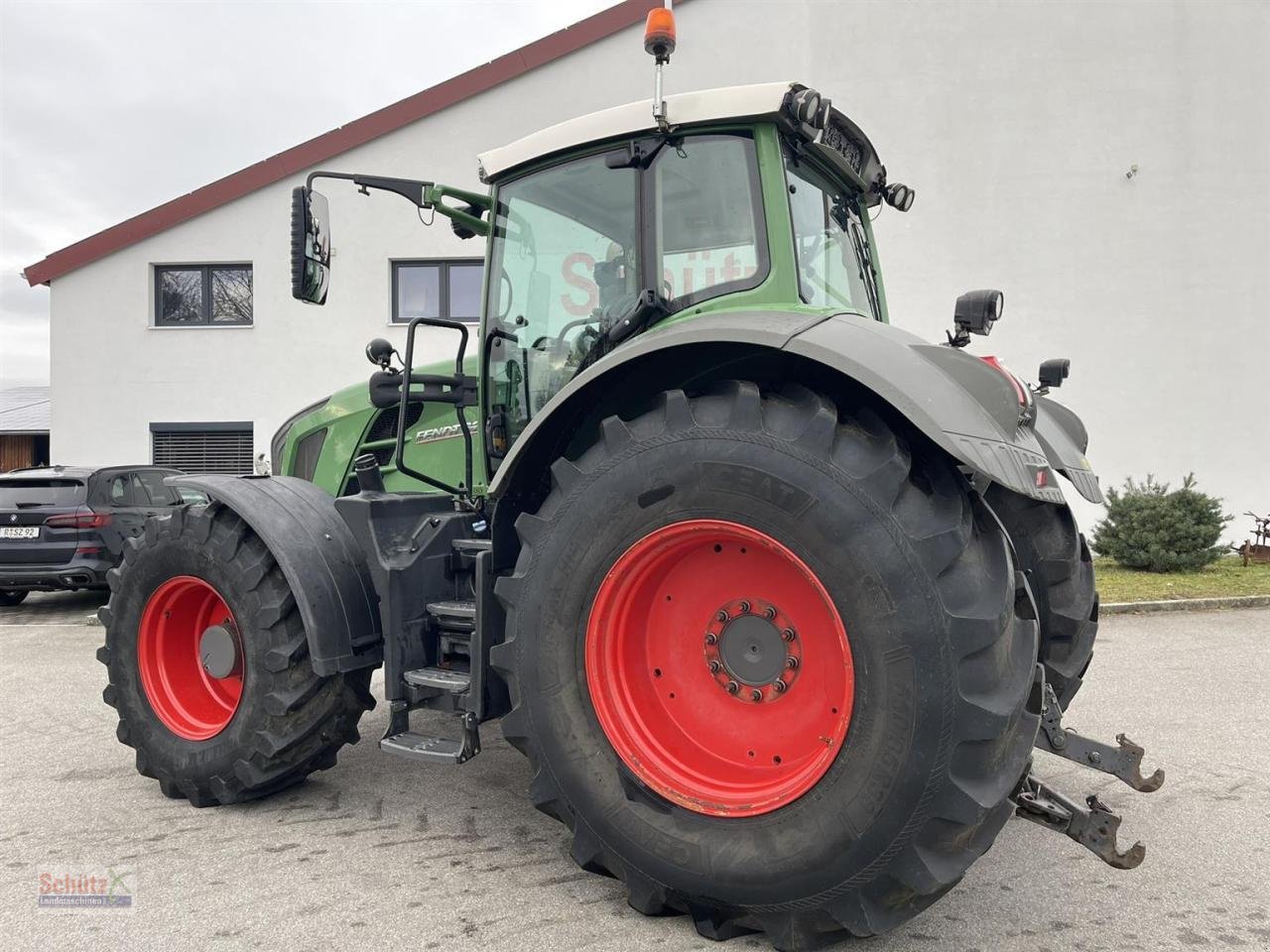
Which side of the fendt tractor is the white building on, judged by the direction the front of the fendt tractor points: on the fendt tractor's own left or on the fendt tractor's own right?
on the fendt tractor's own right

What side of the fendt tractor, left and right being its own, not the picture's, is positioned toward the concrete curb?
right

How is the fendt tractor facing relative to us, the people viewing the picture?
facing away from the viewer and to the left of the viewer
